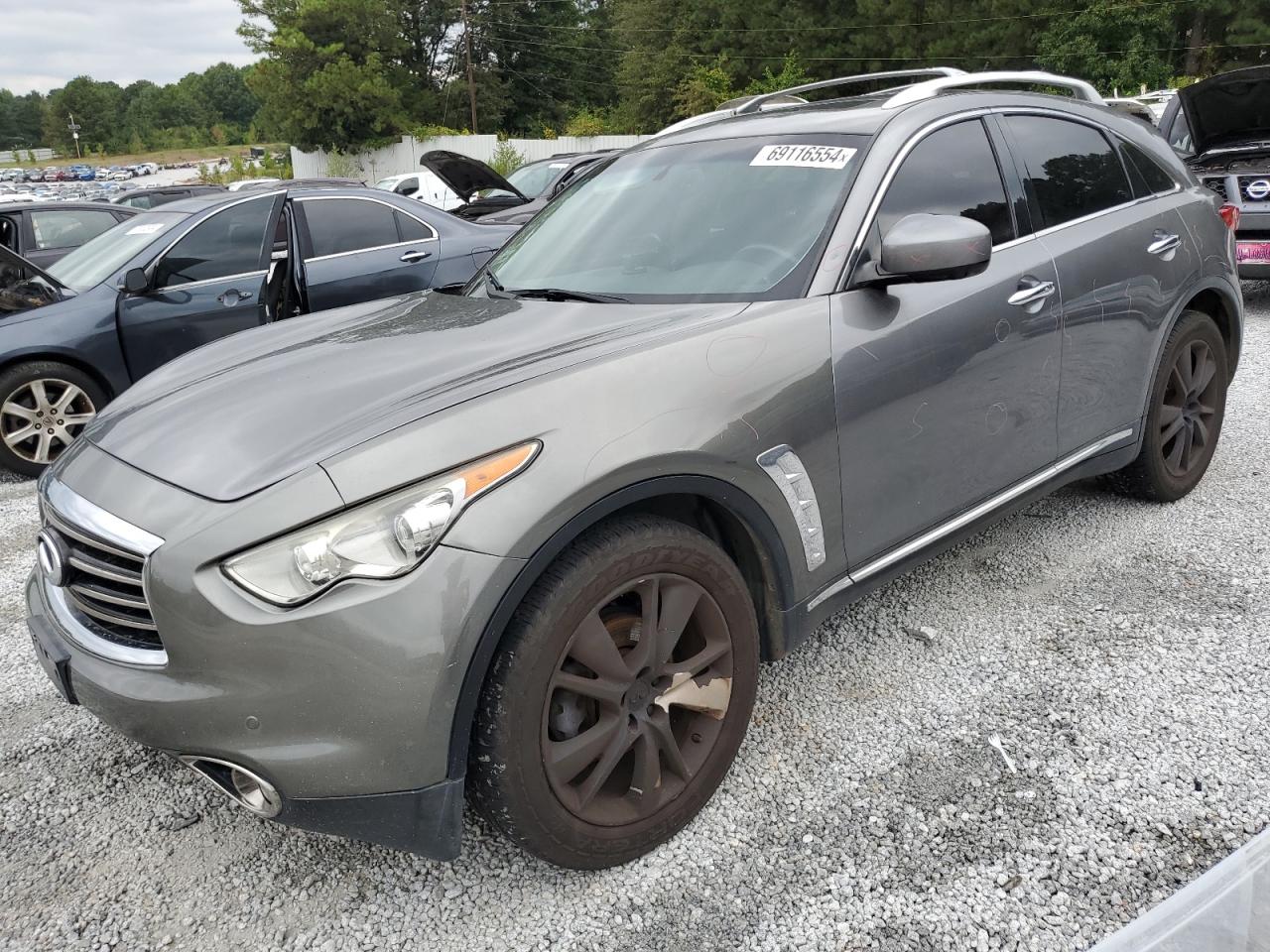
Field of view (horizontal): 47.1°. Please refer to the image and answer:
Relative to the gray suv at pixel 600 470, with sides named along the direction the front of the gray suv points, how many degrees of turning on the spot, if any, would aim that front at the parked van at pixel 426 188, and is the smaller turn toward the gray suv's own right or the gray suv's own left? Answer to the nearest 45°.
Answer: approximately 135° to the gray suv's own right

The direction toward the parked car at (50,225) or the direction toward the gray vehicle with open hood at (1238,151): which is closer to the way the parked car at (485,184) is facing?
the parked car

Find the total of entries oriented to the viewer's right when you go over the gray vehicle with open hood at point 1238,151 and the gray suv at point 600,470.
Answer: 0

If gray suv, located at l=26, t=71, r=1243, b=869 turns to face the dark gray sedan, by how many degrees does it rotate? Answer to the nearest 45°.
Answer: approximately 90° to its right

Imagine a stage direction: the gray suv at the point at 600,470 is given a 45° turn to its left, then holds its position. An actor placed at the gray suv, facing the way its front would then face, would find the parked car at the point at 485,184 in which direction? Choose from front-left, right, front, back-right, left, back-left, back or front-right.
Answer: back

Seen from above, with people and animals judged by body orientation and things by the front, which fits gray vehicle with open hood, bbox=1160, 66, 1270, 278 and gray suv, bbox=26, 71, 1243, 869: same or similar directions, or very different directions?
same or similar directions

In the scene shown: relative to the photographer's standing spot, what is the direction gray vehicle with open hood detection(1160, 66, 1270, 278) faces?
facing the viewer

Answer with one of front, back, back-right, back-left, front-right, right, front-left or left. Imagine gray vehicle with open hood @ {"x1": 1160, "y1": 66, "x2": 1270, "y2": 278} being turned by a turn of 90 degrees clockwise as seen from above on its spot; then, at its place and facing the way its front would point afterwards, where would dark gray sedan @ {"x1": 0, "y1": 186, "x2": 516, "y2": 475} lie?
front-left

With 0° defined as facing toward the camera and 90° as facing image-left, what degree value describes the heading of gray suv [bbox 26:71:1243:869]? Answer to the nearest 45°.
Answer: approximately 45°

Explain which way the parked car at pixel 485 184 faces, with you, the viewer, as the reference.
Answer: facing the viewer and to the left of the viewer

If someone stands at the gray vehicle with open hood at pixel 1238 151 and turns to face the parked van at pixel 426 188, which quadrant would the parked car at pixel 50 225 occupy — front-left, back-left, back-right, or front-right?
front-left

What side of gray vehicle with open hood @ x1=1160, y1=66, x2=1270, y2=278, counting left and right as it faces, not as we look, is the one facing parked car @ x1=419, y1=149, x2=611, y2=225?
right

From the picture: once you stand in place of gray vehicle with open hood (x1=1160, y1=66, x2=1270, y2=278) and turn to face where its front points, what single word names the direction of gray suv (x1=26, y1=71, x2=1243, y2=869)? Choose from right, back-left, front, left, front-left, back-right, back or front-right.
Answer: front
